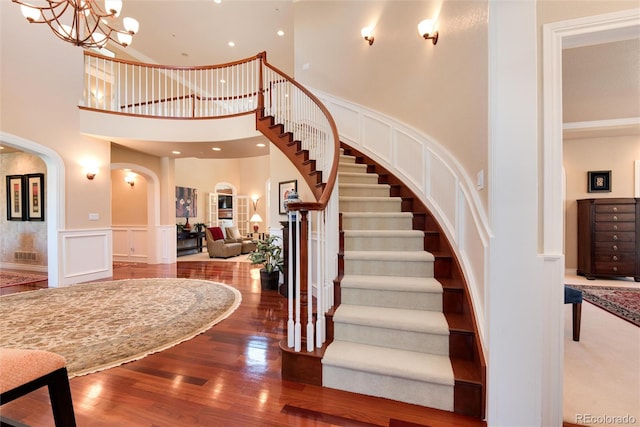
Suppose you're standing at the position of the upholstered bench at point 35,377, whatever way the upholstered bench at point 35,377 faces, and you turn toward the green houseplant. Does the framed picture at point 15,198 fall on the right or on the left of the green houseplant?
left

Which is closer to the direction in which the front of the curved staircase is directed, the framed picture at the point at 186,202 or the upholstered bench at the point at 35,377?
the upholstered bench

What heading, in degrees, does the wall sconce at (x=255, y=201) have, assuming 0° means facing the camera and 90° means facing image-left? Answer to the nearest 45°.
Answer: approximately 0°

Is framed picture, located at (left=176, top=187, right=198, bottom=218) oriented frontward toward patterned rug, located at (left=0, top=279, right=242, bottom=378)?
yes

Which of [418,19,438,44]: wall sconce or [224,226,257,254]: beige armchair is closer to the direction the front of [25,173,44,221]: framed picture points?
the wall sconce
